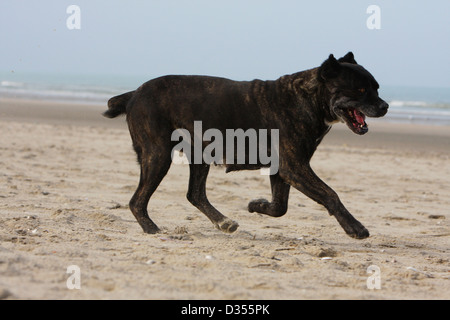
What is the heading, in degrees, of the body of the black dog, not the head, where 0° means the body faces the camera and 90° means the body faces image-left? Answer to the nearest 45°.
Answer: approximately 270°
